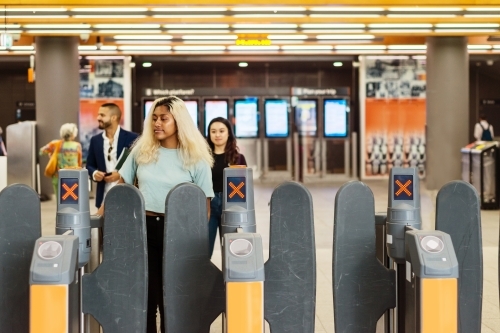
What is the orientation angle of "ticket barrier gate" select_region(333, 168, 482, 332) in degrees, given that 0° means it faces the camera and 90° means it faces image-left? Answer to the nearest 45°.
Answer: approximately 0°

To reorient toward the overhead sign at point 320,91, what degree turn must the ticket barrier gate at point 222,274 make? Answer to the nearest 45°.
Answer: approximately 180°

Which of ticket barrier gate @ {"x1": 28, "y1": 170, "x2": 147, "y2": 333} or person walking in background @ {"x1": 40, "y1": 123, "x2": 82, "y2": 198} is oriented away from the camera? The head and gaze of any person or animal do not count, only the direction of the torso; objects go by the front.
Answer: the person walking in background

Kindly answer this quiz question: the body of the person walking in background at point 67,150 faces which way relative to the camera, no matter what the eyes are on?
away from the camera

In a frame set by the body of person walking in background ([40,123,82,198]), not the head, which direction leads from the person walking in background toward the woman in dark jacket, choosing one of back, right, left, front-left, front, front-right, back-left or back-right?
back

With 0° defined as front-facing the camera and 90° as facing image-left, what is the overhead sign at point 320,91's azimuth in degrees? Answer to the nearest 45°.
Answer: approximately 0°

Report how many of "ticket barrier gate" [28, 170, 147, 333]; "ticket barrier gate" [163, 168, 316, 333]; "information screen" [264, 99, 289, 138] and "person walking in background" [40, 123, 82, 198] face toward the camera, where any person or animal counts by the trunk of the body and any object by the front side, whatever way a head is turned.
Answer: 3

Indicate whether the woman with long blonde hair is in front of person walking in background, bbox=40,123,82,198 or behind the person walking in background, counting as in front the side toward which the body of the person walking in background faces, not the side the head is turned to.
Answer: behind

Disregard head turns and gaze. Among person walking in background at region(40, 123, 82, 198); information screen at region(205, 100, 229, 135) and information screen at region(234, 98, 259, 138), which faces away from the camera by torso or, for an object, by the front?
the person walking in background
